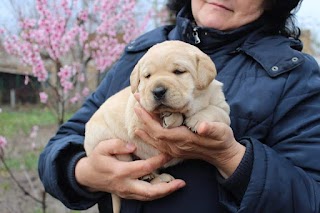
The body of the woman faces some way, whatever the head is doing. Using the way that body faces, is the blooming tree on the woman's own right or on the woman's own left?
on the woman's own right

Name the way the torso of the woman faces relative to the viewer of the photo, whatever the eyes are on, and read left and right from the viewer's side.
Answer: facing the viewer and to the left of the viewer

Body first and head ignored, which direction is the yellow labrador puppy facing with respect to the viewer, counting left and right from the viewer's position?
facing the viewer and to the right of the viewer
